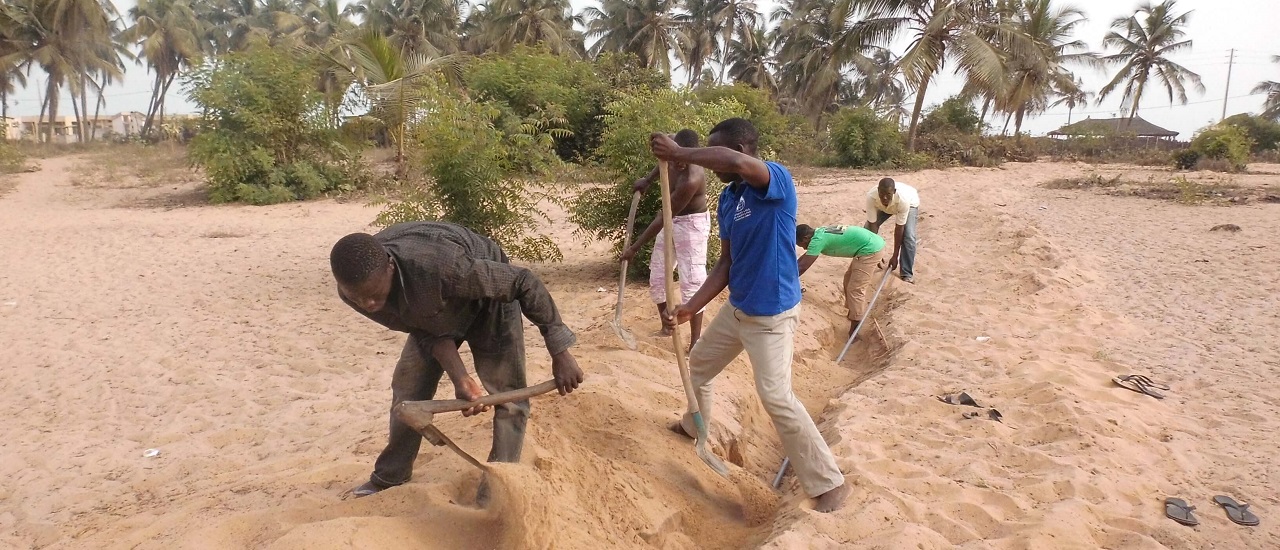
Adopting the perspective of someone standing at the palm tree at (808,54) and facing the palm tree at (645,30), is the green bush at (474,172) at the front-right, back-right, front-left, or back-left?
front-left

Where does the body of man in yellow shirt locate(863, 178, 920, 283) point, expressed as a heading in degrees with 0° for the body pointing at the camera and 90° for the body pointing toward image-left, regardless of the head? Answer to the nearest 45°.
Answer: approximately 45°

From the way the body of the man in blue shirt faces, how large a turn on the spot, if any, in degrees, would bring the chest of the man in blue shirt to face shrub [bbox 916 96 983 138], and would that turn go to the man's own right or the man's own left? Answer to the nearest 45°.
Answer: approximately 135° to the man's own right

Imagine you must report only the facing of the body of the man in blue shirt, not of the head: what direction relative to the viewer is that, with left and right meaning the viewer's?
facing the viewer and to the left of the viewer

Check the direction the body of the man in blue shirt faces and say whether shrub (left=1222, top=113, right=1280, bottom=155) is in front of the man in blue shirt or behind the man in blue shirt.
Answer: behind

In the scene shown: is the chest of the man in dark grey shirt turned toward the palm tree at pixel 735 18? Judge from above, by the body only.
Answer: no

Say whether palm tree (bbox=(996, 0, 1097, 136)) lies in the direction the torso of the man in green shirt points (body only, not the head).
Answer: no

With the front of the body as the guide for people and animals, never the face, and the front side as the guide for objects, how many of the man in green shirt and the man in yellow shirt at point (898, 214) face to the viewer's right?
0

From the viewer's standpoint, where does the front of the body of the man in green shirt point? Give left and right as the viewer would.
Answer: facing to the left of the viewer

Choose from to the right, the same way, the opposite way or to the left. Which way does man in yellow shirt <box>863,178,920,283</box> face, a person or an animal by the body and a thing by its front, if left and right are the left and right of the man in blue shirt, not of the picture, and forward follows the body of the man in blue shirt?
the same way

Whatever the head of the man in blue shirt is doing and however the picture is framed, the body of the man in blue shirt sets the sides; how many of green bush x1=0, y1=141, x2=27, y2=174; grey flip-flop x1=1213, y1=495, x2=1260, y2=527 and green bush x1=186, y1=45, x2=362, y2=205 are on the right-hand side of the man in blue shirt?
2

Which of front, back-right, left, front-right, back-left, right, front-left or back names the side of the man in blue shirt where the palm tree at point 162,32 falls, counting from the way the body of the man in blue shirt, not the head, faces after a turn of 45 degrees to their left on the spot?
back-right

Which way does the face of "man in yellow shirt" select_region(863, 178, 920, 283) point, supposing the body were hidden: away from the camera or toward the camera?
toward the camera

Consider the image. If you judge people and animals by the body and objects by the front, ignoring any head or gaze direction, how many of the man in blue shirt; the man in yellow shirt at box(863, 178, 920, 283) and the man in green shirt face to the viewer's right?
0

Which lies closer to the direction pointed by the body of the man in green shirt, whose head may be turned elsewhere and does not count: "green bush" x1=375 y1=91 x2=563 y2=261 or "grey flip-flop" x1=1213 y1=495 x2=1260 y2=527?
the green bush
